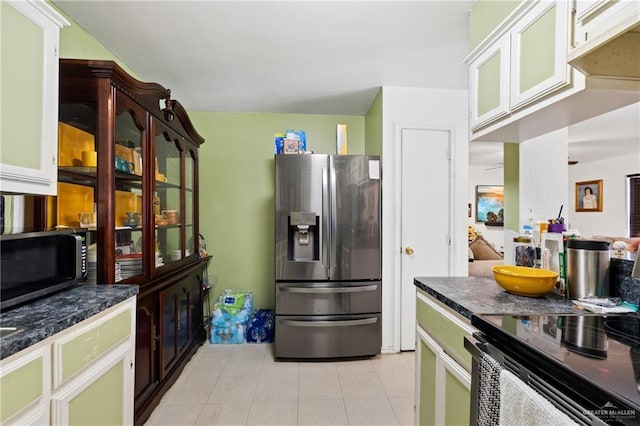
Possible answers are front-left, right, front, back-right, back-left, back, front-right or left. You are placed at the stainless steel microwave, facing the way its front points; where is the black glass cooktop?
front

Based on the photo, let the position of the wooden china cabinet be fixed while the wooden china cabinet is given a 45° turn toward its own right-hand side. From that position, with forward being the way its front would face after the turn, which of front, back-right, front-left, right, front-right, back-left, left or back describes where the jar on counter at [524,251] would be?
front-left

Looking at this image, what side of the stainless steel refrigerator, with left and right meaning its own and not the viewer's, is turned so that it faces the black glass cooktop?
front

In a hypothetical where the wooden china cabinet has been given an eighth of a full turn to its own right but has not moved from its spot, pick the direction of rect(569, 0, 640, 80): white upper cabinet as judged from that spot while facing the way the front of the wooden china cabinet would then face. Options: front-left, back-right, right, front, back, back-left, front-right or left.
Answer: front-left

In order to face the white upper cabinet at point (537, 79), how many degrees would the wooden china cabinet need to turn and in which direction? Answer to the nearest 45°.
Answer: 0° — it already faces it

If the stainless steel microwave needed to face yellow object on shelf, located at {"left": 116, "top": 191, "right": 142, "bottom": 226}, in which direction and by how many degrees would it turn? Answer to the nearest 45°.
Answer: approximately 90° to its left

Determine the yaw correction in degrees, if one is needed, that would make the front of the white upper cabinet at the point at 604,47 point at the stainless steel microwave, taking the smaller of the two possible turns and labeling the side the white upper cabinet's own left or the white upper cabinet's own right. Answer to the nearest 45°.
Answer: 0° — it already faces it

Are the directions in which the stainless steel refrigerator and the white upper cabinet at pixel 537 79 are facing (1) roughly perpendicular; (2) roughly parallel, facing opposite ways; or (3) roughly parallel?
roughly perpendicular

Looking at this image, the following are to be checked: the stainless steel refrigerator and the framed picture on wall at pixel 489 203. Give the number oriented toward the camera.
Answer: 2

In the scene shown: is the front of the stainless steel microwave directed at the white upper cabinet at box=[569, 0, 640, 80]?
yes

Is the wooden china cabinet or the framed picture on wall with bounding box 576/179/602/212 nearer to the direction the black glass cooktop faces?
the wooden china cabinet

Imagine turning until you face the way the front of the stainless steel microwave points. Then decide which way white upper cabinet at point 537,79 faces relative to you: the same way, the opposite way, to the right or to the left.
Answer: the opposite way

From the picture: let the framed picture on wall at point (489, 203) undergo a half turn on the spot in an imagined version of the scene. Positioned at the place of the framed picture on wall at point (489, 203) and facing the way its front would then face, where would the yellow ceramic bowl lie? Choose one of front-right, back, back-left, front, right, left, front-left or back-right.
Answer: back

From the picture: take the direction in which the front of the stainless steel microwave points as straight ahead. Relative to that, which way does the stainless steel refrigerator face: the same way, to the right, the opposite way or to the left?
to the right

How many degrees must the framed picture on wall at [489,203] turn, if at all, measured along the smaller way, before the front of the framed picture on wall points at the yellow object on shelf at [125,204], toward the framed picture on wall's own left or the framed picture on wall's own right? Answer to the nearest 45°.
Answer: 0° — it already faces it

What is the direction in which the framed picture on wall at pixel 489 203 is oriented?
toward the camera

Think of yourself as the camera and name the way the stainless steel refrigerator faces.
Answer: facing the viewer
